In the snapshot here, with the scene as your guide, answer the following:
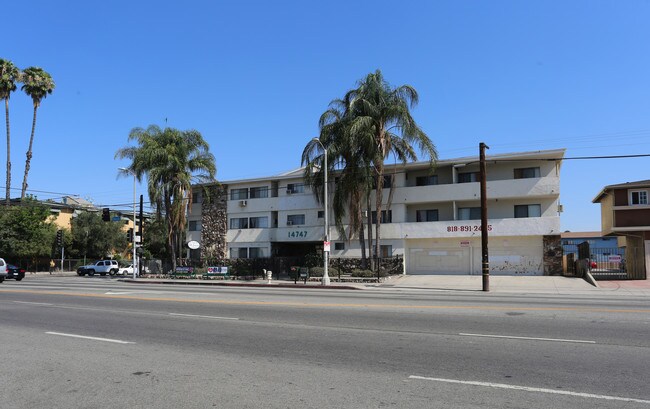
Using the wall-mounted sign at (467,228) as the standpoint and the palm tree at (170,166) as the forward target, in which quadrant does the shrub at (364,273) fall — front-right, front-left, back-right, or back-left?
front-left

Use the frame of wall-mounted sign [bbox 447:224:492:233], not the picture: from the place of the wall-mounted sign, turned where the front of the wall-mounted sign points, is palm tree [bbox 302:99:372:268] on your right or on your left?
on your right

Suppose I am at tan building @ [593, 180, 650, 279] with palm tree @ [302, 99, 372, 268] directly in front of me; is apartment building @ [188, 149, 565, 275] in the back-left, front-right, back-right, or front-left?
front-right

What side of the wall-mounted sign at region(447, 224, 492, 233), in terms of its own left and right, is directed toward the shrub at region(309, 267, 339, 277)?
right

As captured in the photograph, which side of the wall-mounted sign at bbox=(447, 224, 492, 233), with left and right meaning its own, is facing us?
front

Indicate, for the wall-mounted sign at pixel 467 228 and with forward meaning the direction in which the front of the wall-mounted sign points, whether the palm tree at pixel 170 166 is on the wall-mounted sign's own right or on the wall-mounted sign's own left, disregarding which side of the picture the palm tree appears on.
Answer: on the wall-mounted sign's own right

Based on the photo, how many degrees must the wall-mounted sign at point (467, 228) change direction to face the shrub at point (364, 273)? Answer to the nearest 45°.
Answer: approximately 45° to its right
